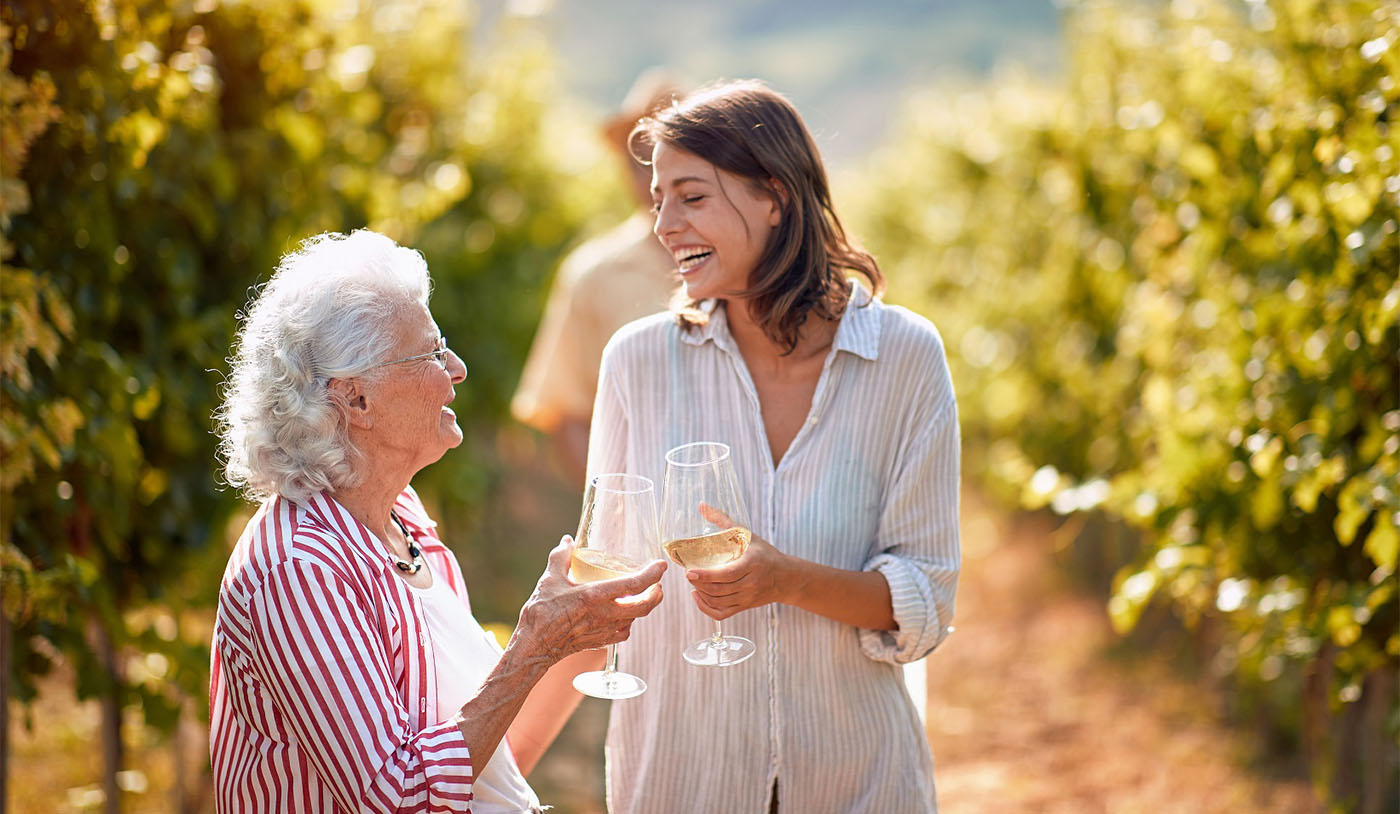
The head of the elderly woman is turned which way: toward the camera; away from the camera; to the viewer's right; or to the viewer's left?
to the viewer's right

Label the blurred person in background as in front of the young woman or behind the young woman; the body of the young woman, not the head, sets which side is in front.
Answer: behind

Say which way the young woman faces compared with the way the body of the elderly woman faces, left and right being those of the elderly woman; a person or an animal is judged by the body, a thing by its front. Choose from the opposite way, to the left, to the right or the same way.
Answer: to the right

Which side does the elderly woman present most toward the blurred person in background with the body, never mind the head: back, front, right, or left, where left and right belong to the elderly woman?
left

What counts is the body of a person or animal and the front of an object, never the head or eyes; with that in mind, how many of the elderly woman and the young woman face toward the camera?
1

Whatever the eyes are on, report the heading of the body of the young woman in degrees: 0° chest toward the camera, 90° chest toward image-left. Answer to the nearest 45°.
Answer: approximately 0°

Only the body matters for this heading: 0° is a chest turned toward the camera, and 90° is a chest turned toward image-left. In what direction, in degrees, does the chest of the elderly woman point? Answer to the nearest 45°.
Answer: approximately 270°

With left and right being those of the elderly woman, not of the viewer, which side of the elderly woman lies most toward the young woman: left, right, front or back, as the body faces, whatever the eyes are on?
front

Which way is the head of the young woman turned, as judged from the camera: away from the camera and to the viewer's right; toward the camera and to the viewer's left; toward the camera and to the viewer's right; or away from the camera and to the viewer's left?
toward the camera and to the viewer's left

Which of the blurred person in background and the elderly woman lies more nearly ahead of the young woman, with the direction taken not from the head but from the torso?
the elderly woman

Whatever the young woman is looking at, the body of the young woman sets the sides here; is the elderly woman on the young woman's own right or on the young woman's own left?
on the young woman's own right
